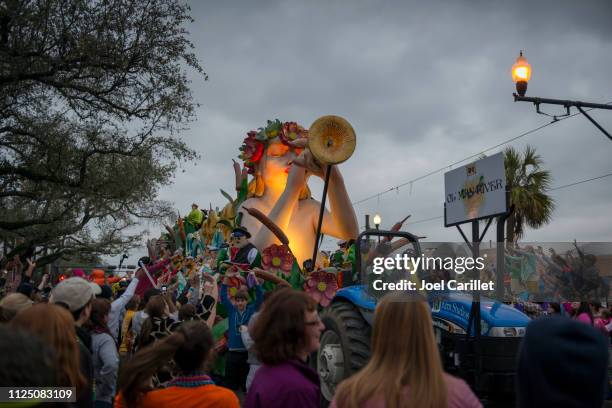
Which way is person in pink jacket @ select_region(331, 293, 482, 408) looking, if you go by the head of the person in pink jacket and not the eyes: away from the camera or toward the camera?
away from the camera

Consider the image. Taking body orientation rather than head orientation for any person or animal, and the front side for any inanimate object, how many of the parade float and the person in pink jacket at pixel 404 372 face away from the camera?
1

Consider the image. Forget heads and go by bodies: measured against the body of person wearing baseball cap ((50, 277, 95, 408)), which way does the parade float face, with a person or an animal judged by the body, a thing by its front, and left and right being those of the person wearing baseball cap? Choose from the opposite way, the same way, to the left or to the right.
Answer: to the right

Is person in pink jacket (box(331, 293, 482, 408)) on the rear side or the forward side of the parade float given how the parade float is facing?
on the forward side

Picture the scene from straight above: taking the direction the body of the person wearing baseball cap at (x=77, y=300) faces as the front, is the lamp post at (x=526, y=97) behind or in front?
in front

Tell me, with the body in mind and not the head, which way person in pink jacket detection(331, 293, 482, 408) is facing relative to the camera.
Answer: away from the camera

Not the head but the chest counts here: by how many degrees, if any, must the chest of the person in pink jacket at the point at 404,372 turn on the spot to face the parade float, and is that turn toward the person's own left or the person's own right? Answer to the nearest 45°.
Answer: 0° — they already face it

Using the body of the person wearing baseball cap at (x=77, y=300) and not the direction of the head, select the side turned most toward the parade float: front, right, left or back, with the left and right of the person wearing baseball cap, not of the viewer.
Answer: front

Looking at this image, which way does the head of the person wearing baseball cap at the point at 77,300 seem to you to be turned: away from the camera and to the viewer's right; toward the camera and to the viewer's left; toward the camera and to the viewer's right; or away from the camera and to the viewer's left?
away from the camera and to the viewer's right

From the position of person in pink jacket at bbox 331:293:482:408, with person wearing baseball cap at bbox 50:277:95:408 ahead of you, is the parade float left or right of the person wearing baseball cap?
right

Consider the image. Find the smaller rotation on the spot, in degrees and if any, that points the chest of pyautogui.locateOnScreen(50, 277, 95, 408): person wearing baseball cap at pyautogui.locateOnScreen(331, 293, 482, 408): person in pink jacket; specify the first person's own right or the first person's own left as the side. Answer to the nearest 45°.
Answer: approximately 90° to the first person's own right

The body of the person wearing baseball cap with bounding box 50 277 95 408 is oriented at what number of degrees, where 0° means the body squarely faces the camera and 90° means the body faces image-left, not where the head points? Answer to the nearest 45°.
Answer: approximately 225°

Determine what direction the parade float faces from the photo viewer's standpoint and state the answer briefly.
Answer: facing the viewer and to the right of the viewer

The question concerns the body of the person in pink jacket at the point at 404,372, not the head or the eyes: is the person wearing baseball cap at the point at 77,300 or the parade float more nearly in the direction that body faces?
the parade float
